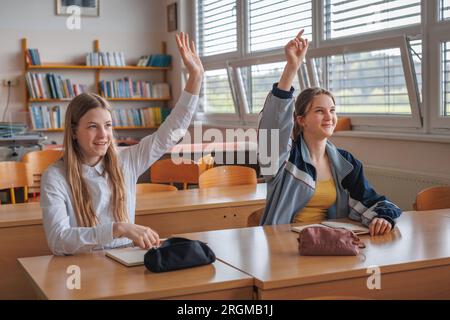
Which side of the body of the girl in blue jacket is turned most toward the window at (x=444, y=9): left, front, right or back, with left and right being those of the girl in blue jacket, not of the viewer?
left

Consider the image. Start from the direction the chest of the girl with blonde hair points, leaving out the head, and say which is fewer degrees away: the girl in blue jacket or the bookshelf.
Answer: the girl in blue jacket

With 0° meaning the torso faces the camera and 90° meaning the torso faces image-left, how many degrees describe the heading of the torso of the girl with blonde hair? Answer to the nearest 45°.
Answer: approximately 315°

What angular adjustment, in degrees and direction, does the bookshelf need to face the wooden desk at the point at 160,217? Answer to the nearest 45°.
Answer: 0° — it already faces it

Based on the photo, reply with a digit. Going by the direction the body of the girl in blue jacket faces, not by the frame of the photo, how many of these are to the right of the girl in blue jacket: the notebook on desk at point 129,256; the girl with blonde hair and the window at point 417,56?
2

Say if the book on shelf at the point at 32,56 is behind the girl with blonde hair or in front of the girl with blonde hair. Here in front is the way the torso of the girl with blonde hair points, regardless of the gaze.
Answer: behind

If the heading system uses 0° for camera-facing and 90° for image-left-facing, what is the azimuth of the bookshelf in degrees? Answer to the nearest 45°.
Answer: approximately 0°

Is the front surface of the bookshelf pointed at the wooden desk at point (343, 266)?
yes
